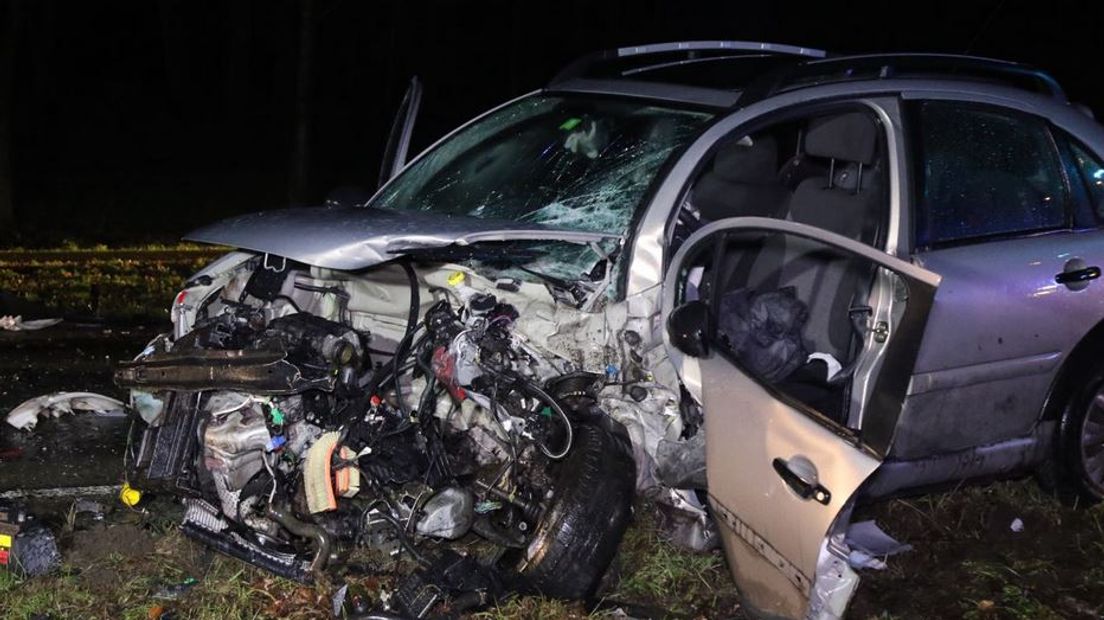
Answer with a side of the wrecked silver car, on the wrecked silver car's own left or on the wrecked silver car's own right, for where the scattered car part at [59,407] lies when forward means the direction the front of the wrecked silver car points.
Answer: on the wrecked silver car's own right

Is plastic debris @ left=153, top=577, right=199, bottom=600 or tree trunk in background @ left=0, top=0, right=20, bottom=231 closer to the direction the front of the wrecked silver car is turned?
the plastic debris

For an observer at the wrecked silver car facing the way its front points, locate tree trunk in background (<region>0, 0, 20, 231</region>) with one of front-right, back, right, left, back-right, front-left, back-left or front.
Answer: right

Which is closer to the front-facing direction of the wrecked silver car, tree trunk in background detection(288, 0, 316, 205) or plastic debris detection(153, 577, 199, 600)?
the plastic debris

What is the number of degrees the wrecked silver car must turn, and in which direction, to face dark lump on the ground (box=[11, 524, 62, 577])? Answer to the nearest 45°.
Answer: approximately 45° to its right

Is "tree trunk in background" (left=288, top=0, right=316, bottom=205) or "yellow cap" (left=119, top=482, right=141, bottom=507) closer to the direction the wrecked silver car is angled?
the yellow cap

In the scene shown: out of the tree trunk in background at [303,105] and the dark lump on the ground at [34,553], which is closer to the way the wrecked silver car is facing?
the dark lump on the ground

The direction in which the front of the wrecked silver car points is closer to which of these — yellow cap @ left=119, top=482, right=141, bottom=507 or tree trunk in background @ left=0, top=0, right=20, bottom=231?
the yellow cap

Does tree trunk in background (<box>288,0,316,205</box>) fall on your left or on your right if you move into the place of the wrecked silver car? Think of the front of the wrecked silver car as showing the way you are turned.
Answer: on your right

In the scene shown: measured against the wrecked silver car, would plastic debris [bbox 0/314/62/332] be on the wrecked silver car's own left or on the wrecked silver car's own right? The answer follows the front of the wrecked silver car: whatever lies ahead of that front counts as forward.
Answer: on the wrecked silver car's own right

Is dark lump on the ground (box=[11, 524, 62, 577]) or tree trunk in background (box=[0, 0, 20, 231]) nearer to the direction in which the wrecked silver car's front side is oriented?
the dark lump on the ground

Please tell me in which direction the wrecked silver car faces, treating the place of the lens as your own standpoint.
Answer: facing the viewer and to the left of the viewer
